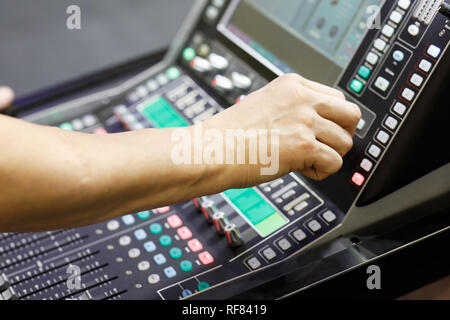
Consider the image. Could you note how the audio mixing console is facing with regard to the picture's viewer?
facing the viewer and to the left of the viewer
